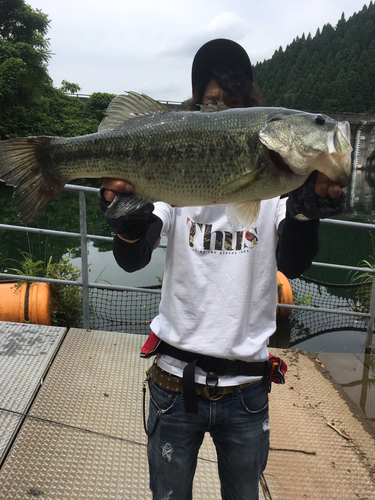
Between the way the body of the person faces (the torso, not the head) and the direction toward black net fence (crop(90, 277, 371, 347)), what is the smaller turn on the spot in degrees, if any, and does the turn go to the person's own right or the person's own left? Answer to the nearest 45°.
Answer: approximately 180°

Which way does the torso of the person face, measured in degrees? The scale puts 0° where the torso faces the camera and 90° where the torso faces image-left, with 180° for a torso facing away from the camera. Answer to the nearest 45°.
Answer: approximately 0°

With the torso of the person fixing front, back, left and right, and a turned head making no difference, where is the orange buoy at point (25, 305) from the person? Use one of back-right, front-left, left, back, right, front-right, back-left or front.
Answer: back-right

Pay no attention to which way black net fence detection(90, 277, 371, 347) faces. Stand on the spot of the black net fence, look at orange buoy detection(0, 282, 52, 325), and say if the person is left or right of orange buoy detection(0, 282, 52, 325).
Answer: left
